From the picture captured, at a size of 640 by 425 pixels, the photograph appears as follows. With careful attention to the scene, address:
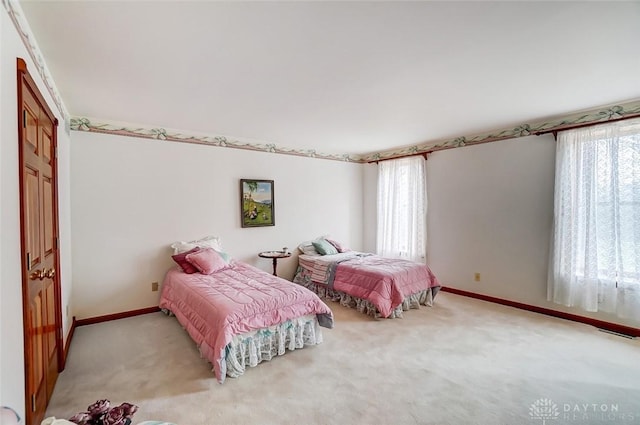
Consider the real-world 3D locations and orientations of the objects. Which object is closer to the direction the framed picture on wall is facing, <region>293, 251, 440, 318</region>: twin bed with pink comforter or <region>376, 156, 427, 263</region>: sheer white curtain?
the twin bed with pink comforter

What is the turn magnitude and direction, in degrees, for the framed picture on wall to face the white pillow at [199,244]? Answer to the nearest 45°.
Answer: approximately 45° to its right

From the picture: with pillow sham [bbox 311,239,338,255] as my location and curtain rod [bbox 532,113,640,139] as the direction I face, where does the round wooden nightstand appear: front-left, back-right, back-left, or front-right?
back-right

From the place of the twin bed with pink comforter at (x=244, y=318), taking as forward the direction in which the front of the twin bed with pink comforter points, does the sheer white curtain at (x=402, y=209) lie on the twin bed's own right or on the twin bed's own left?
on the twin bed's own left

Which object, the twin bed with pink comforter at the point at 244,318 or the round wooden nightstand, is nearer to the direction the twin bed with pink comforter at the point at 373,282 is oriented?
the twin bed with pink comforter

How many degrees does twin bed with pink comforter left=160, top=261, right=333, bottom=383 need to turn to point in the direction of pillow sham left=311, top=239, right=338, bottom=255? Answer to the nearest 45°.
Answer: approximately 90° to its left

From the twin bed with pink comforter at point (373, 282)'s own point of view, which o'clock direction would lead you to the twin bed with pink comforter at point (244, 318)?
the twin bed with pink comforter at point (244, 318) is roughly at 3 o'clock from the twin bed with pink comforter at point (373, 282).

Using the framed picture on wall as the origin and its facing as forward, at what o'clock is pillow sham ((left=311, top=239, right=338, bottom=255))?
The pillow sham is roughly at 9 o'clock from the framed picture on wall.

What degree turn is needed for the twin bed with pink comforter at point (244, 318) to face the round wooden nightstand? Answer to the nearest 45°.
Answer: approximately 135° to its left

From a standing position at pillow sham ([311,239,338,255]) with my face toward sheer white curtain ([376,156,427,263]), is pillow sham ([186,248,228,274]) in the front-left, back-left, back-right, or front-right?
back-right

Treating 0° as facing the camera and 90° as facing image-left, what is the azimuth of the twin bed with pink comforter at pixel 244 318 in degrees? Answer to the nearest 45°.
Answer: approximately 315°

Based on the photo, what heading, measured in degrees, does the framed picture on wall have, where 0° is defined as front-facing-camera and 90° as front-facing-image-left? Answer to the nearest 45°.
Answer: approximately 0°

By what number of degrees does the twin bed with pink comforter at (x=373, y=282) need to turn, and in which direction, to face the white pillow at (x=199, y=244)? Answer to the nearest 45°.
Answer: approximately 135° to its right
